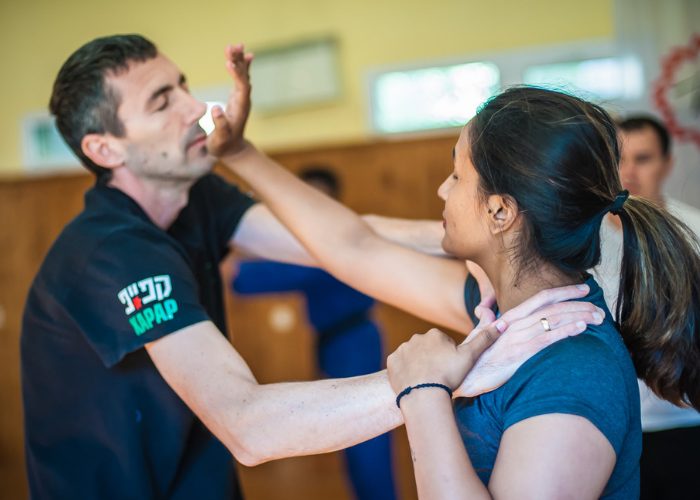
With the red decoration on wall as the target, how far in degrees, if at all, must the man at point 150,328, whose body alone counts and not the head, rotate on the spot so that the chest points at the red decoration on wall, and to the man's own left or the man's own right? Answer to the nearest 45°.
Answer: approximately 45° to the man's own left

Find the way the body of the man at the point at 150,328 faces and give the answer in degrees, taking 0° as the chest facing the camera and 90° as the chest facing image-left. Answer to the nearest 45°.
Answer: approximately 270°

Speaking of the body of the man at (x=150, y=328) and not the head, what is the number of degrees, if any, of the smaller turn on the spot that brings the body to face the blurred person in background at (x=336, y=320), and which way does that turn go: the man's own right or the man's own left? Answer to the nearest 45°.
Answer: approximately 90° to the man's own left

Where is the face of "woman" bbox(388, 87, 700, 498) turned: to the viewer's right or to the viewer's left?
to the viewer's left
